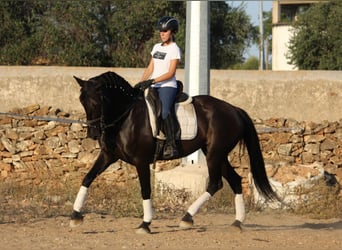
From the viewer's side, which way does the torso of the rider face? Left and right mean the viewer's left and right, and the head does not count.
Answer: facing the viewer and to the left of the viewer

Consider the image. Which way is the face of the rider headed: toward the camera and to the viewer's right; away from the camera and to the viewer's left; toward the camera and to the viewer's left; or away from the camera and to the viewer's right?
toward the camera and to the viewer's left

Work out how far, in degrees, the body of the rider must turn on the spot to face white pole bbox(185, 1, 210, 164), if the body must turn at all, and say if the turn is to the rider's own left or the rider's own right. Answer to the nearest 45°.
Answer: approximately 135° to the rider's own right

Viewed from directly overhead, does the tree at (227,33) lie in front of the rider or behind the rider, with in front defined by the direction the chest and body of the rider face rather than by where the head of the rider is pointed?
behind

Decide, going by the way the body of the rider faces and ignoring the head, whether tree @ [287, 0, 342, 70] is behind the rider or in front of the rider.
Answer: behind
